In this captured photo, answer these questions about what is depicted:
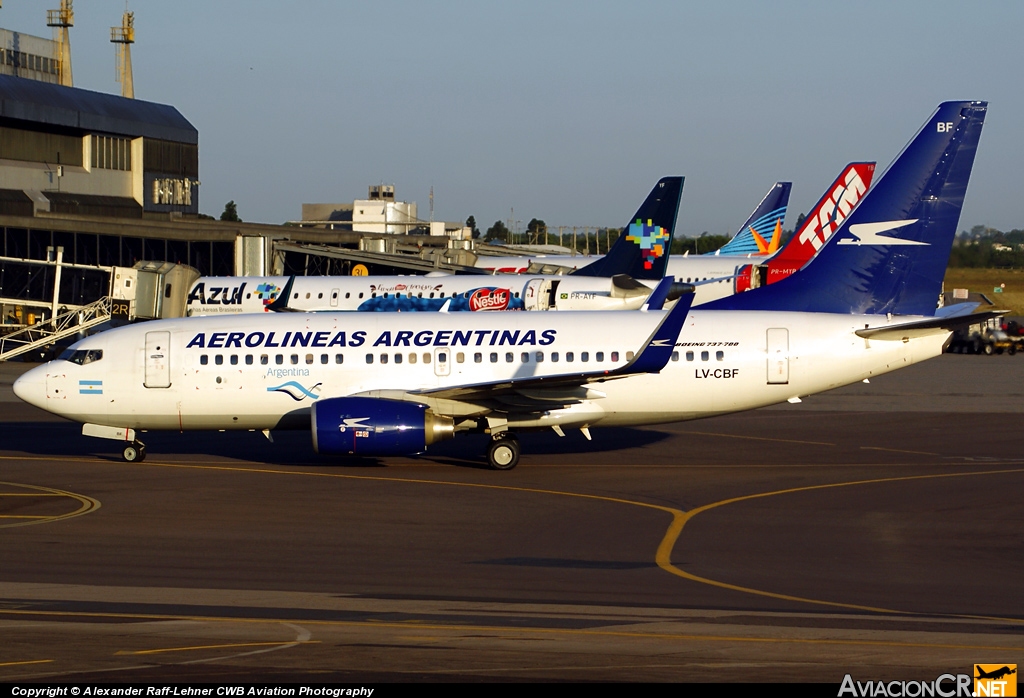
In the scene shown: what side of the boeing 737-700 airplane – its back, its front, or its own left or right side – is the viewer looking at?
left

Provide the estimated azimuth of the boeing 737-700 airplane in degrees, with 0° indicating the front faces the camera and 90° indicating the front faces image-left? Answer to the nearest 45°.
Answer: approximately 90°
